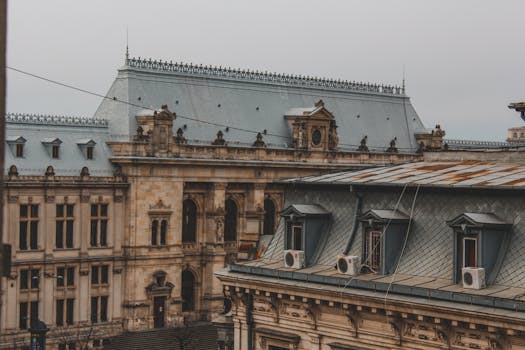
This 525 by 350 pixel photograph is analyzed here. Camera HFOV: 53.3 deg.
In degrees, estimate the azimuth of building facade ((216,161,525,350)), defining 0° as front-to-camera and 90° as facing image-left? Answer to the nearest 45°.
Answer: approximately 45°

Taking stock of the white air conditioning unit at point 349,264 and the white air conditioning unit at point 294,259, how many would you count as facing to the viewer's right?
0

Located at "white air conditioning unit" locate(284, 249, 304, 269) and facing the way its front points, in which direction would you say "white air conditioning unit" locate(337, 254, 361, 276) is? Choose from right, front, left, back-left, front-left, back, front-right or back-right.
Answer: left

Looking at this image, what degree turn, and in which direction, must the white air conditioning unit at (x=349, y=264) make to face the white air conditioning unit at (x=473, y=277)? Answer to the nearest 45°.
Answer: approximately 90° to its left

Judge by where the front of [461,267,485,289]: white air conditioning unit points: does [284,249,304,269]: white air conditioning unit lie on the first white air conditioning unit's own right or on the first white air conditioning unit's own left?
on the first white air conditioning unit's own right

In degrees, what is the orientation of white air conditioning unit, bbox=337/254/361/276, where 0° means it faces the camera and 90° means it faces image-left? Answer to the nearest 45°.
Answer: approximately 45°

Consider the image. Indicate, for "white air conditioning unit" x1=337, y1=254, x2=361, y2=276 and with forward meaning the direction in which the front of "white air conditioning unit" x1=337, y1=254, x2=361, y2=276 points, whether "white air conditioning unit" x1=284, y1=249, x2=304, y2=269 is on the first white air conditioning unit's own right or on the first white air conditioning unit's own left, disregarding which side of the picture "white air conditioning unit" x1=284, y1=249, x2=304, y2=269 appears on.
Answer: on the first white air conditioning unit's own right

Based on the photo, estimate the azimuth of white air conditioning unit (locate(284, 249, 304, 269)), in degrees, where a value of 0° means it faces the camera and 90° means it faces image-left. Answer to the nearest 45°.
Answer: approximately 45°
